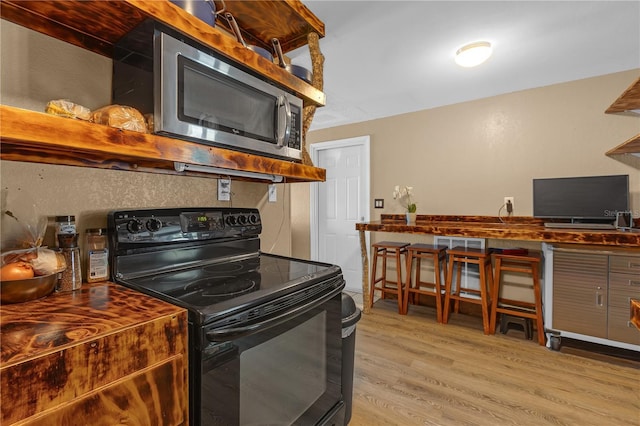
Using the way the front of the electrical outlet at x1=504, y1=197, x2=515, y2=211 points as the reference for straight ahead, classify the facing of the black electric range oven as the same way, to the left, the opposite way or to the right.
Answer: to the left

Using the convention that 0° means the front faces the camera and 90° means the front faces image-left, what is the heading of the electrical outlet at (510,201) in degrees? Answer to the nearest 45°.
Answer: approximately 0°

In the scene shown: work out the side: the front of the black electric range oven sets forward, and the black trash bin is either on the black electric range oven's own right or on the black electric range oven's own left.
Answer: on the black electric range oven's own left

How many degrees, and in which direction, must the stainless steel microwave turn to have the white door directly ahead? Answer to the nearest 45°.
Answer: approximately 90° to its left

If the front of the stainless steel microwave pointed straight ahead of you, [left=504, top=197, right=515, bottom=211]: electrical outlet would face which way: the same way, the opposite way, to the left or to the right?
to the right

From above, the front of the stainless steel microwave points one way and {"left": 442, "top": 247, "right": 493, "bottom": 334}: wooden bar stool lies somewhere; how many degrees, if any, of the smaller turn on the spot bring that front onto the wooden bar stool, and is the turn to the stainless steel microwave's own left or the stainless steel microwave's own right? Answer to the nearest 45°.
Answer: approximately 45° to the stainless steel microwave's own left

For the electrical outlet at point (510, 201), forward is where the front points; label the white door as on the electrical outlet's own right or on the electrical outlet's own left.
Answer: on the electrical outlet's own right

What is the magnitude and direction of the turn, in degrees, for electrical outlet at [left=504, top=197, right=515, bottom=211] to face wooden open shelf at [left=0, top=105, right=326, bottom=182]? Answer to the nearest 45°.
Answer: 0° — it already faces it
